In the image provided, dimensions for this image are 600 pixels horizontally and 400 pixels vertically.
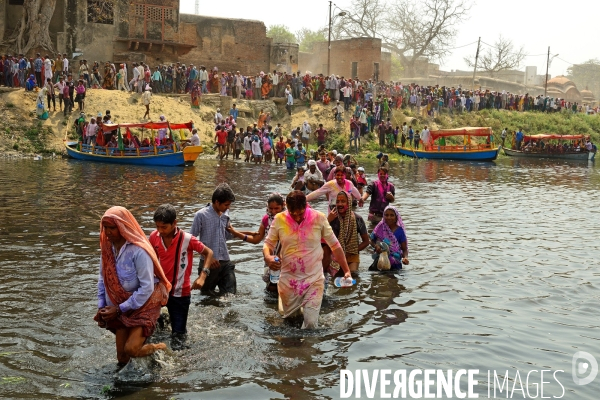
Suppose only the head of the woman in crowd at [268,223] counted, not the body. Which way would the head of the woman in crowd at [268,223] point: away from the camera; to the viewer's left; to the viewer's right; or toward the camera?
toward the camera

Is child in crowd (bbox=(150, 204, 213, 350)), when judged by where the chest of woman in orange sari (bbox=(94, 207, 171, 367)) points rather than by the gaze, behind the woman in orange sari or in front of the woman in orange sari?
behind

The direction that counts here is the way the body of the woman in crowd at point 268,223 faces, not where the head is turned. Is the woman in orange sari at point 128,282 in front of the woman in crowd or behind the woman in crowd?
in front

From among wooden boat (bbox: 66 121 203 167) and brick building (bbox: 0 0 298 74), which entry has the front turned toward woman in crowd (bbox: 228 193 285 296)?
the brick building

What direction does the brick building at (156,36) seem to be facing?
toward the camera

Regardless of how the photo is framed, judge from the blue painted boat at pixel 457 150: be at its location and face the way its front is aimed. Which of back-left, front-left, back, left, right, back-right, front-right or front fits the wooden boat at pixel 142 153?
front-left

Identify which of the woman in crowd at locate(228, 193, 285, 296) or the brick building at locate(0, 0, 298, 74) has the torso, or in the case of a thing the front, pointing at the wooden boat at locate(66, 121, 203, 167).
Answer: the brick building

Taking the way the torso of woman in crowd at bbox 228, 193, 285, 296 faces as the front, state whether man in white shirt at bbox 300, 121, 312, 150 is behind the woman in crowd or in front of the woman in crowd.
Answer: behind

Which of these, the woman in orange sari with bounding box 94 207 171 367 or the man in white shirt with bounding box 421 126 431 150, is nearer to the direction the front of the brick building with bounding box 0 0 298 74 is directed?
the woman in orange sari

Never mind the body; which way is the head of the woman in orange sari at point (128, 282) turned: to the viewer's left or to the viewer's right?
to the viewer's left

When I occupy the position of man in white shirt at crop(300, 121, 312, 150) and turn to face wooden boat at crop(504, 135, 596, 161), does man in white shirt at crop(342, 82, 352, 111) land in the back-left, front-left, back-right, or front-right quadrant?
front-left

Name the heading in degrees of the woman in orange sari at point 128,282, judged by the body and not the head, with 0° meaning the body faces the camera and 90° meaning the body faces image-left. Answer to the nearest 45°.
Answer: approximately 45°

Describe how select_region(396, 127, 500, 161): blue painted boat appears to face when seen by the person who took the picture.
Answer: facing to the left of the viewer

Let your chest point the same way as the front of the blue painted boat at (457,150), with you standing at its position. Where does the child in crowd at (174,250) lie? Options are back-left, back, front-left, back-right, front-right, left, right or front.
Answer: left
